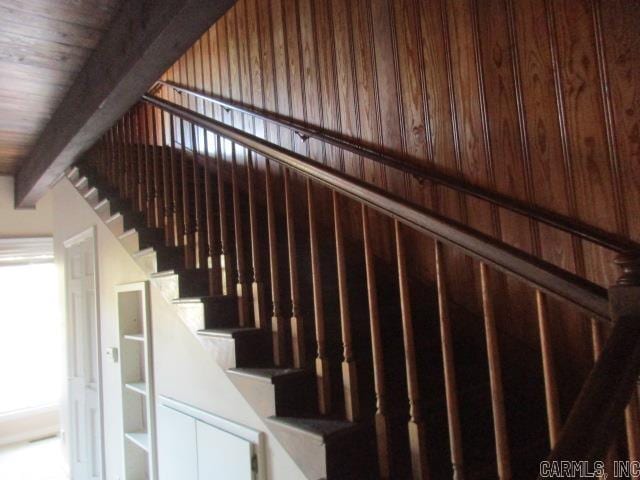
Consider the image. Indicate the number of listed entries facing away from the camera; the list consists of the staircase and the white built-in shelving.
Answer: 0

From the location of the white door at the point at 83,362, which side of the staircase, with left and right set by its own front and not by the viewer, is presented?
back

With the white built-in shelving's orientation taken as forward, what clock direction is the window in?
The window is roughly at 4 o'clock from the white built-in shelving.

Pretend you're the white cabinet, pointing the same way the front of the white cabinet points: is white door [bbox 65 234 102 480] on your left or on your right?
on your right

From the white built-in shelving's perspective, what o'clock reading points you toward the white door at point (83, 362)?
The white door is roughly at 4 o'clock from the white built-in shelving.

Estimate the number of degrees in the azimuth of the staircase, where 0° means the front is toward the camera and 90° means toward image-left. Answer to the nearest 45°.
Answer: approximately 315°

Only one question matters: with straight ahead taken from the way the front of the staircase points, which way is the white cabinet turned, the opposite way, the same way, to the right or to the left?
to the right
